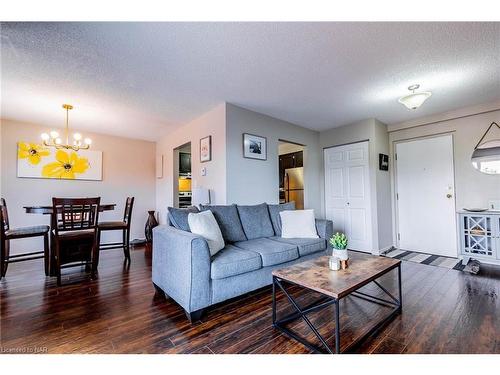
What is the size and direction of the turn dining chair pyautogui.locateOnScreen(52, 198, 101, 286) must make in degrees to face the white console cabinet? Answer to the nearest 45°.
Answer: approximately 135° to its right

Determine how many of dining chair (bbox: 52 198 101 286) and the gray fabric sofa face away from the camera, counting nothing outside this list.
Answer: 1

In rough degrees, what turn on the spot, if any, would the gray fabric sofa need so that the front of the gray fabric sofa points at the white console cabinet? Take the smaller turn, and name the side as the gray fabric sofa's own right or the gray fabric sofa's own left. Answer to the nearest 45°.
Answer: approximately 45° to the gray fabric sofa's own left

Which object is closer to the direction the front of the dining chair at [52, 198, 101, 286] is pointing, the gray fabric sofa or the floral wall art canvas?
the floral wall art canvas

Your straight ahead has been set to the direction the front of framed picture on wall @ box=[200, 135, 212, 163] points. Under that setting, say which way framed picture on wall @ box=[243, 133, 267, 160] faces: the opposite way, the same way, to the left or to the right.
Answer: to the left

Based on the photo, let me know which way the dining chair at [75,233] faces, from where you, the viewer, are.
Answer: facing away from the viewer

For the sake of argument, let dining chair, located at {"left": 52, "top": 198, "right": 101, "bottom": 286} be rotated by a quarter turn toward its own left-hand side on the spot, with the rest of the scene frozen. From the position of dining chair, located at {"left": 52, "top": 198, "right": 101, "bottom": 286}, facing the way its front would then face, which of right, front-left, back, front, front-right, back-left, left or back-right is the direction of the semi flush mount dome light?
back-left

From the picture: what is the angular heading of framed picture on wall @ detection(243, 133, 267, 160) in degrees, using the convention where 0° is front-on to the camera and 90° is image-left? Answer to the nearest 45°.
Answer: approximately 315°

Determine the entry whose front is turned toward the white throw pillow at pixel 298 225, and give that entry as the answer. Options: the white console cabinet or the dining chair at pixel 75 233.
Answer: the white console cabinet

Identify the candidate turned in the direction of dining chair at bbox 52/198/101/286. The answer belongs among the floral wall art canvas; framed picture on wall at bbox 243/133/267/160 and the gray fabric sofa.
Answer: the floral wall art canvas

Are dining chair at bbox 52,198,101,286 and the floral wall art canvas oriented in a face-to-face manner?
yes

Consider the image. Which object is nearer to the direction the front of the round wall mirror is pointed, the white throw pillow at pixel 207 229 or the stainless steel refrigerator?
the white throw pillow
